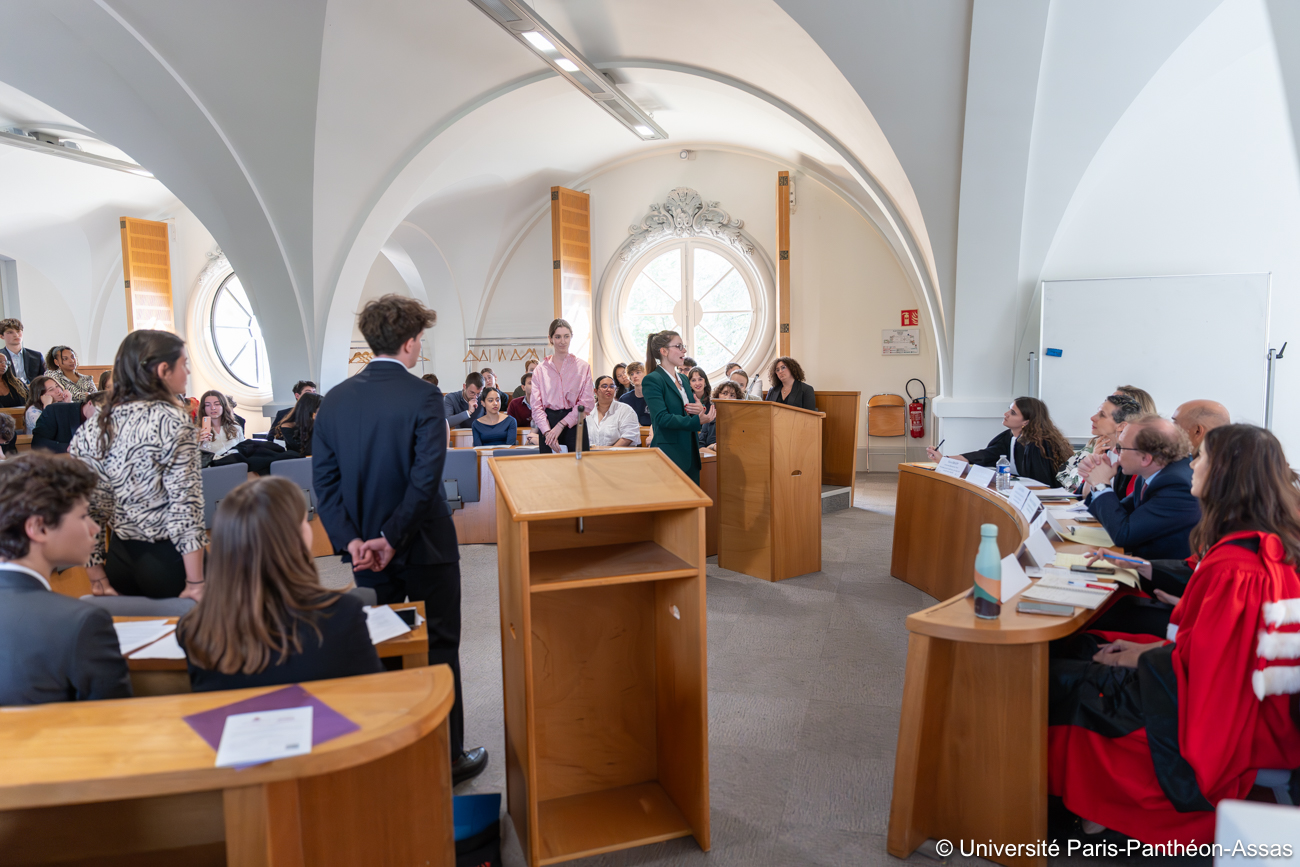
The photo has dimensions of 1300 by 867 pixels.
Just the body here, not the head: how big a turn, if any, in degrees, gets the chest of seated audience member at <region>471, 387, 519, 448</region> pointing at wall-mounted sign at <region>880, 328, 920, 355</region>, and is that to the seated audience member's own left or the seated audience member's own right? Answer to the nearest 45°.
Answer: approximately 135° to the seated audience member's own left

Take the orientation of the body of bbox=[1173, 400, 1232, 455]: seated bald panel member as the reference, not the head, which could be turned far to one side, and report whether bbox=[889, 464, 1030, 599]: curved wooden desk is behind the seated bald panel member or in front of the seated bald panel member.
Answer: in front

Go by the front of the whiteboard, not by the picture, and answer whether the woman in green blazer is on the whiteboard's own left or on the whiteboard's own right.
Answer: on the whiteboard's own right

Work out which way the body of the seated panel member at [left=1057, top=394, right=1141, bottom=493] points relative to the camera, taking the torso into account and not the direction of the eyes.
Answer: to the viewer's left

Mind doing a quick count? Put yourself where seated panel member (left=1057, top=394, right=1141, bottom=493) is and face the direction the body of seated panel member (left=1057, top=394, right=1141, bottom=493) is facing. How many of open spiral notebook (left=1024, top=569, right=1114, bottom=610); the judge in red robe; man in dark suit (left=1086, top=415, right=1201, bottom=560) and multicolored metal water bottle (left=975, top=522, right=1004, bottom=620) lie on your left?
4

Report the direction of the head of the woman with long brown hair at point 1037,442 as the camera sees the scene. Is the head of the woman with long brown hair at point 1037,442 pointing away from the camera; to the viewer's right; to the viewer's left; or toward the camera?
to the viewer's left

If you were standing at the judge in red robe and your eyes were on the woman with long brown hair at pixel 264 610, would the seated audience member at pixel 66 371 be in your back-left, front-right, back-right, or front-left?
front-right

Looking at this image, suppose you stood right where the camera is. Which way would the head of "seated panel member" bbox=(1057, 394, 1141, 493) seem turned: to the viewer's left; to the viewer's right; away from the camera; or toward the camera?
to the viewer's left

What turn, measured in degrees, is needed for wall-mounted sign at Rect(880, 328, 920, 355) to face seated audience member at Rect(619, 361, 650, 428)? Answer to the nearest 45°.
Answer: approximately 45° to its right

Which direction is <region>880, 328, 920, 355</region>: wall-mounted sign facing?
toward the camera

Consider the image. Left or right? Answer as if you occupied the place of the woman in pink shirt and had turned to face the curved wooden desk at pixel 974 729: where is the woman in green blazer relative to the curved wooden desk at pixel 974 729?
left

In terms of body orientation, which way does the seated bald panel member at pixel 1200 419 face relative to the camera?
to the viewer's left

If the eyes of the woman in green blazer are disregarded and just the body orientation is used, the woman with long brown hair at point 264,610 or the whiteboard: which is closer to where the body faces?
the whiteboard

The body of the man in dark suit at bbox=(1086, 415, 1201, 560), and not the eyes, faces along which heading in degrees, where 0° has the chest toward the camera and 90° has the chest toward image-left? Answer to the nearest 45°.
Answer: approximately 90°

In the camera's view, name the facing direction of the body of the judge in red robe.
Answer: to the viewer's left

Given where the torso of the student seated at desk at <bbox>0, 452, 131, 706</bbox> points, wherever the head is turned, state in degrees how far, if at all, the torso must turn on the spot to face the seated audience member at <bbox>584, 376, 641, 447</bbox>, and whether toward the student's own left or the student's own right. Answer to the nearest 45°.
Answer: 0° — they already face them

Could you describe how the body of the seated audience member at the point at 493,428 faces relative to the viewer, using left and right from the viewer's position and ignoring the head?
facing the viewer
